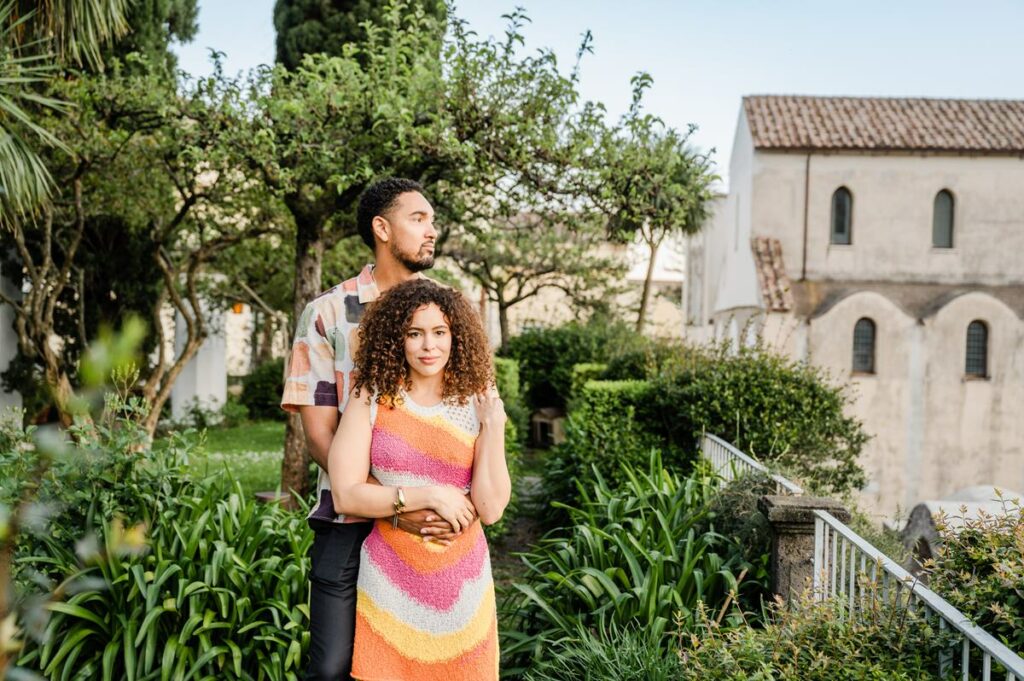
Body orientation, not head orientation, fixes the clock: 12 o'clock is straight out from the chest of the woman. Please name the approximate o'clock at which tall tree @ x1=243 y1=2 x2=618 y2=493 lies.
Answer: The tall tree is roughly at 6 o'clock from the woman.

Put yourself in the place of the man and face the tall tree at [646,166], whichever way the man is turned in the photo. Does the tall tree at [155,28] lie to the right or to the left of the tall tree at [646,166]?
left

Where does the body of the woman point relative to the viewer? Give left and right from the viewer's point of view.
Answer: facing the viewer

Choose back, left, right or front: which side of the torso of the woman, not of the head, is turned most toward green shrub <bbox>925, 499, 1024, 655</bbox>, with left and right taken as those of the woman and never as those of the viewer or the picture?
left

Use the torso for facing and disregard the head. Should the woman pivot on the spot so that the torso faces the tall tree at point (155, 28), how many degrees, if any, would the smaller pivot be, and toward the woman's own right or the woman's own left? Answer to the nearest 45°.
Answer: approximately 180°

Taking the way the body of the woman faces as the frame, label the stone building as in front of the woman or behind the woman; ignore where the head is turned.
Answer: behind

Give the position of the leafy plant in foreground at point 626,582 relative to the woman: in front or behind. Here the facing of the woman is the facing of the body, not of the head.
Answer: behind

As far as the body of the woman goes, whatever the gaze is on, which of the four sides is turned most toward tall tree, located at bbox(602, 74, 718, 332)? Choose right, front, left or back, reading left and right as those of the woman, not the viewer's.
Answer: back

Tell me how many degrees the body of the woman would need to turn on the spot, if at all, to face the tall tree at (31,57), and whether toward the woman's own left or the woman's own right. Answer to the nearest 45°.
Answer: approximately 135° to the woman's own right

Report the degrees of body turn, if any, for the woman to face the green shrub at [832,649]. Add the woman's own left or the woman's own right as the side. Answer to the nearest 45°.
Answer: approximately 90° to the woman's own left

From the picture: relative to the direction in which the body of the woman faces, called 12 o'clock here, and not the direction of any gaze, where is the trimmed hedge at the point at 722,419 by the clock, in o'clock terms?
The trimmed hedge is roughly at 7 o'clock from the woman.

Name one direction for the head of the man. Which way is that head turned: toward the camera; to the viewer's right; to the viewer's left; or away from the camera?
to the viewer's right
